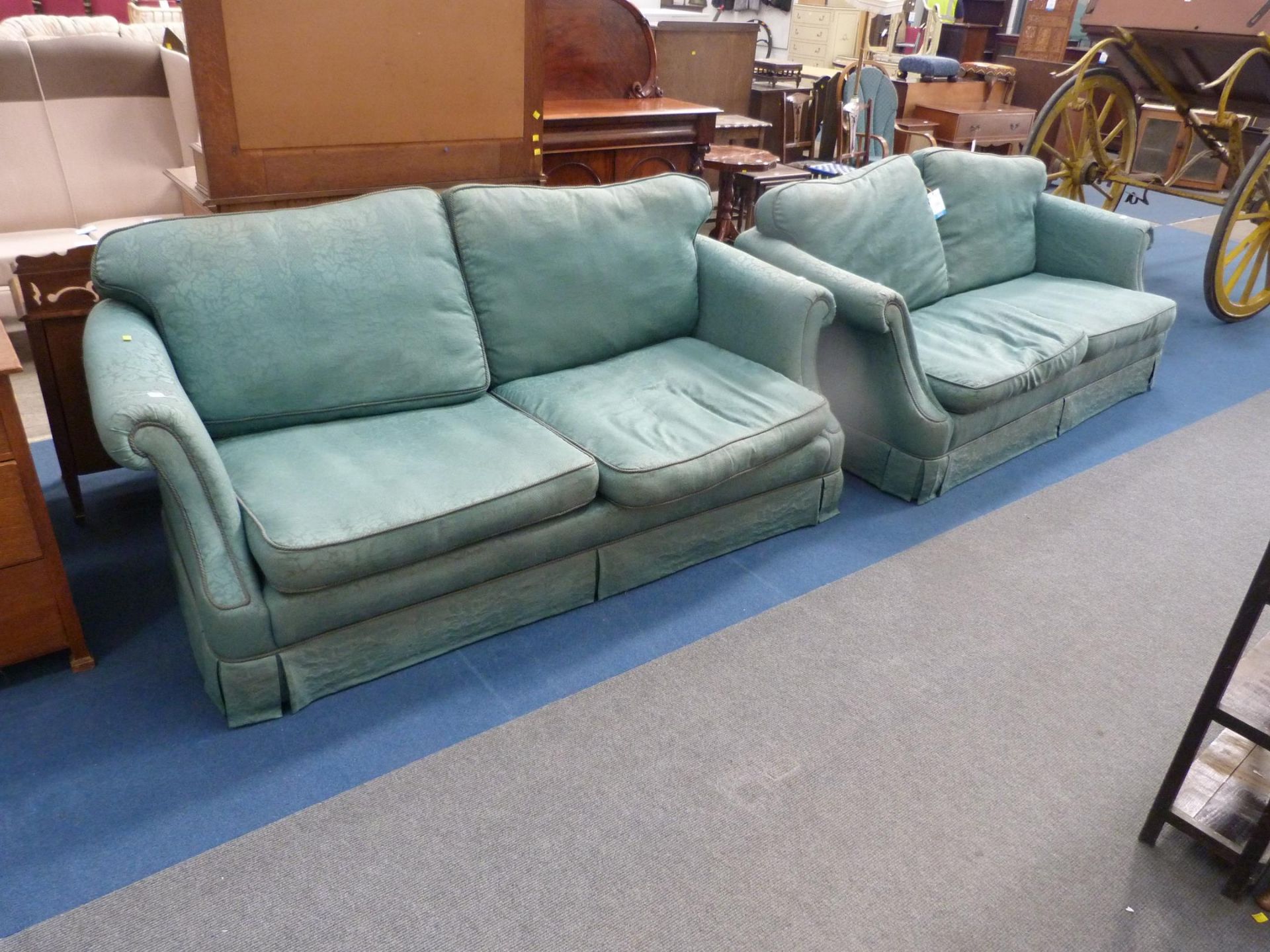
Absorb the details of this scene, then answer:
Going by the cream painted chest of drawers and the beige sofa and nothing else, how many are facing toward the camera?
2

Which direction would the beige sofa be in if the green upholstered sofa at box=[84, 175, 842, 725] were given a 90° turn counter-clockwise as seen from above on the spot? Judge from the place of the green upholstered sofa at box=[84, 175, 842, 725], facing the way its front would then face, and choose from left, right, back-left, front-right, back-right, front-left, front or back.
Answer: left

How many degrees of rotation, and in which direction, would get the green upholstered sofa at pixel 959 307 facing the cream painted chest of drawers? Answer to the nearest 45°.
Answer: approximately 135° to its left

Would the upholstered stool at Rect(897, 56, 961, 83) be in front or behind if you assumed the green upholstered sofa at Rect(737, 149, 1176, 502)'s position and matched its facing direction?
behind

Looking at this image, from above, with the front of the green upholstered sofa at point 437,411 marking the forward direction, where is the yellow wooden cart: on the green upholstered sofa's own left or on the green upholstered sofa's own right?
on the green upholstered sofa's own left

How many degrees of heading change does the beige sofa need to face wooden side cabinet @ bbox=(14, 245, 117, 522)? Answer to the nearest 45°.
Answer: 0° — it already faces it

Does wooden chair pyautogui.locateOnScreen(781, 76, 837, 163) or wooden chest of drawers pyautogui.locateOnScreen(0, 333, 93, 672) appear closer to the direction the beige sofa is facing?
the wooden chest of drawers

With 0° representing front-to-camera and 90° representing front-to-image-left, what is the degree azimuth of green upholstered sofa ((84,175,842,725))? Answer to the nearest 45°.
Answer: approximately 315°

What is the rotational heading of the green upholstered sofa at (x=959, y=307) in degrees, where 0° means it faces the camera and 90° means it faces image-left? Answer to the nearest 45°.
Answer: approximately 315°
